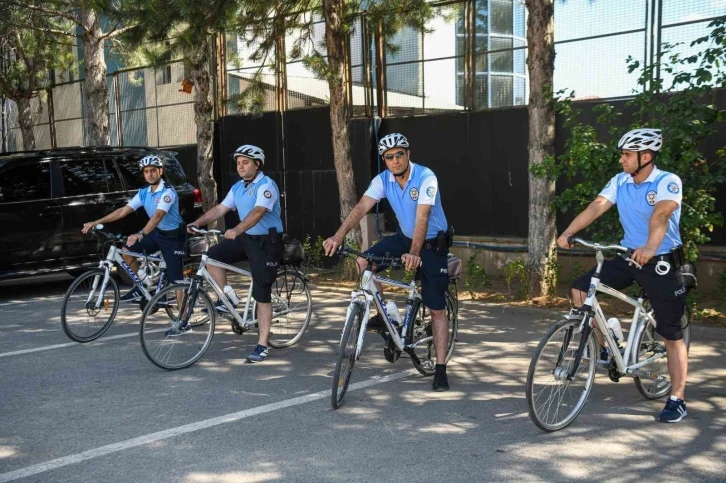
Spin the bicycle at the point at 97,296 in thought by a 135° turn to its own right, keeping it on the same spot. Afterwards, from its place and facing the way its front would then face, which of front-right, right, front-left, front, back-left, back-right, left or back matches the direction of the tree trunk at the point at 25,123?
front

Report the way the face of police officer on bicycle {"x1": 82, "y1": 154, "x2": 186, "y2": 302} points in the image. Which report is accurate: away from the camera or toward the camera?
toward the camera

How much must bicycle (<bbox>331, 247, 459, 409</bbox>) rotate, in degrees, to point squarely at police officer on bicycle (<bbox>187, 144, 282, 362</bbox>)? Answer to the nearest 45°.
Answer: approximately 90° to its right

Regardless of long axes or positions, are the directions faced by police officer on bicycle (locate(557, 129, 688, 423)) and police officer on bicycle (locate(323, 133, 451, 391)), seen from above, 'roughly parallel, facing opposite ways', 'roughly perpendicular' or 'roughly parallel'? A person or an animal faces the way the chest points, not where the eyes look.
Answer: roughly parallel

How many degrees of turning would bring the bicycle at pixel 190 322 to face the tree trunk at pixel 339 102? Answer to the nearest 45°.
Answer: approximately 180°

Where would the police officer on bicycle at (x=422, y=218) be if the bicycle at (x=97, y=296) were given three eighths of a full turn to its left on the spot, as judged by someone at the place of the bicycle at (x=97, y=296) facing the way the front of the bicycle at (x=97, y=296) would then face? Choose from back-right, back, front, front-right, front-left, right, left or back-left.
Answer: front-right

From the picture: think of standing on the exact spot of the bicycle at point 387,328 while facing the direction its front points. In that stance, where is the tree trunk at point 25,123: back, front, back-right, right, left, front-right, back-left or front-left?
right

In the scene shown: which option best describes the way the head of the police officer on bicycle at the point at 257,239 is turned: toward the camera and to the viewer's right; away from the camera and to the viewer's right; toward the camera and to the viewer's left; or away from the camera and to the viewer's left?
toward the camera and to the viewer's left

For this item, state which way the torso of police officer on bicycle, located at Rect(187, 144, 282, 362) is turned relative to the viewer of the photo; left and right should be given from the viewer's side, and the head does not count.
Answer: facing the viewer and to the left of the viewer

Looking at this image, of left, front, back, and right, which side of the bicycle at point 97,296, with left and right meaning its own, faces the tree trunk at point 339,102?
back

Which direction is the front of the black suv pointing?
to the viewer's left

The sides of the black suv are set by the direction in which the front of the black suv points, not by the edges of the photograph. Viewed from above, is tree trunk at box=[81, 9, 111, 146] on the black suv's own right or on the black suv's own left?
on the black suv's own right

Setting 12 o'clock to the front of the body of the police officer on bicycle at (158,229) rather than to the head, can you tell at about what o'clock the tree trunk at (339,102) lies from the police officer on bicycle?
The tree trunk is roughly at 6 o'clock from the police officer on bicycle.

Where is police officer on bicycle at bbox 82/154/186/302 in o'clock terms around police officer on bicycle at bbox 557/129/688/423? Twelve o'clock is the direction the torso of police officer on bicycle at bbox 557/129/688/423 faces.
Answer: police officer on bicycle at bbox 82/154/186/302 is roughly at 2 o'clock from police officer on bicycle at bbox 557/129/688/423.

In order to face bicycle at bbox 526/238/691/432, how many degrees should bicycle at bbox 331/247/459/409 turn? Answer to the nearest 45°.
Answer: approximately 90° to its left

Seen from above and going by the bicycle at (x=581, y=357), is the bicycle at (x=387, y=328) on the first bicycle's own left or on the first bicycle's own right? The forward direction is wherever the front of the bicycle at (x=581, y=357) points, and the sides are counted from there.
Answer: on the first bicycle's own right

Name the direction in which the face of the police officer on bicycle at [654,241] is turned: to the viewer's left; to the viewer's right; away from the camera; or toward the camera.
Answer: to the viewer's left

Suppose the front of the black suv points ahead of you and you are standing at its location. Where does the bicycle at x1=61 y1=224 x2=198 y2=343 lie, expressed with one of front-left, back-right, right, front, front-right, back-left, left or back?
left

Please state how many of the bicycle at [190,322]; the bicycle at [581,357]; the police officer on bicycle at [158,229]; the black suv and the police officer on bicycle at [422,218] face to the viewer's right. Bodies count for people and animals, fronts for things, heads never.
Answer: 0
